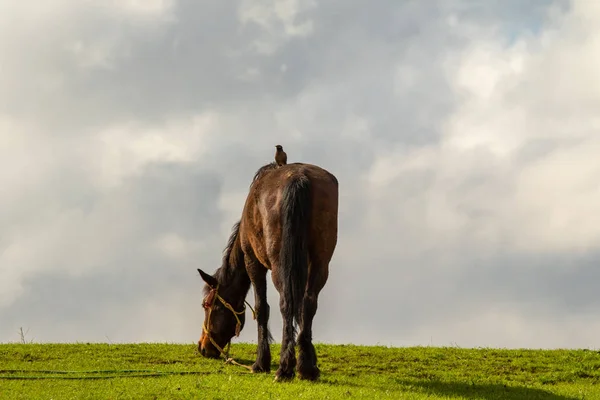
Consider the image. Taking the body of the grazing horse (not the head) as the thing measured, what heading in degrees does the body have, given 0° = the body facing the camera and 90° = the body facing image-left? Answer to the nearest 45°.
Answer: approximately 135°
